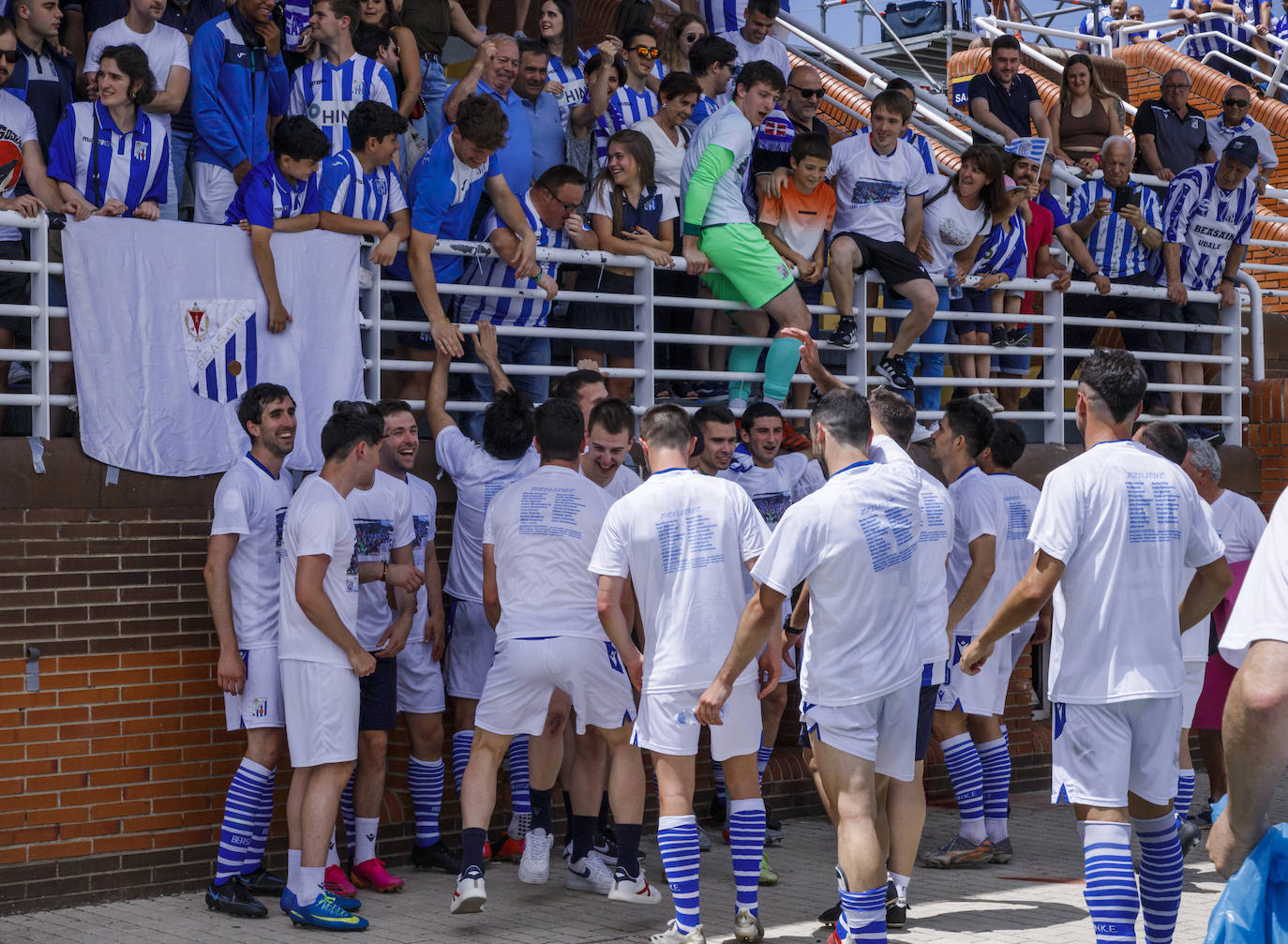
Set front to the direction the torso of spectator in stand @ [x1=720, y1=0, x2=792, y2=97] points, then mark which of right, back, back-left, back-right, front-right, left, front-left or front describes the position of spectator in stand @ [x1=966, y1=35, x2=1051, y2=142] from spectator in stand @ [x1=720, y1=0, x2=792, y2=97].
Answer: back-left

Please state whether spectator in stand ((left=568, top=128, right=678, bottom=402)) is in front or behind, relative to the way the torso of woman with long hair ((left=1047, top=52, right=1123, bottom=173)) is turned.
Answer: in front

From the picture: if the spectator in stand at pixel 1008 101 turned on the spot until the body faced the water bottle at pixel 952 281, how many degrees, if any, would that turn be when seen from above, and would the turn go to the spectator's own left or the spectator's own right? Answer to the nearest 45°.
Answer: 0° — they already face it

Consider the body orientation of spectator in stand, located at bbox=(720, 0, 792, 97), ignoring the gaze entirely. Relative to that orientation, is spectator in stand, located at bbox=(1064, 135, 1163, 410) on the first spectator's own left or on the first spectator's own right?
on the first spectator's own left

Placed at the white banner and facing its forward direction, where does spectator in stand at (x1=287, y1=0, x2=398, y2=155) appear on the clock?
The spectator in stand is roughly at 7 o'clock from the white banner.

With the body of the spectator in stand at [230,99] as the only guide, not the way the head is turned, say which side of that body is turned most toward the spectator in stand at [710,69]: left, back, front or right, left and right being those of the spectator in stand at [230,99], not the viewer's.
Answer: left

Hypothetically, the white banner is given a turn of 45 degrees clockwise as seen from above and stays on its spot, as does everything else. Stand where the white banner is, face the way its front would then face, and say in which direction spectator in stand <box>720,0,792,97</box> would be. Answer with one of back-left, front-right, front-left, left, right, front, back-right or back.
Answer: back
